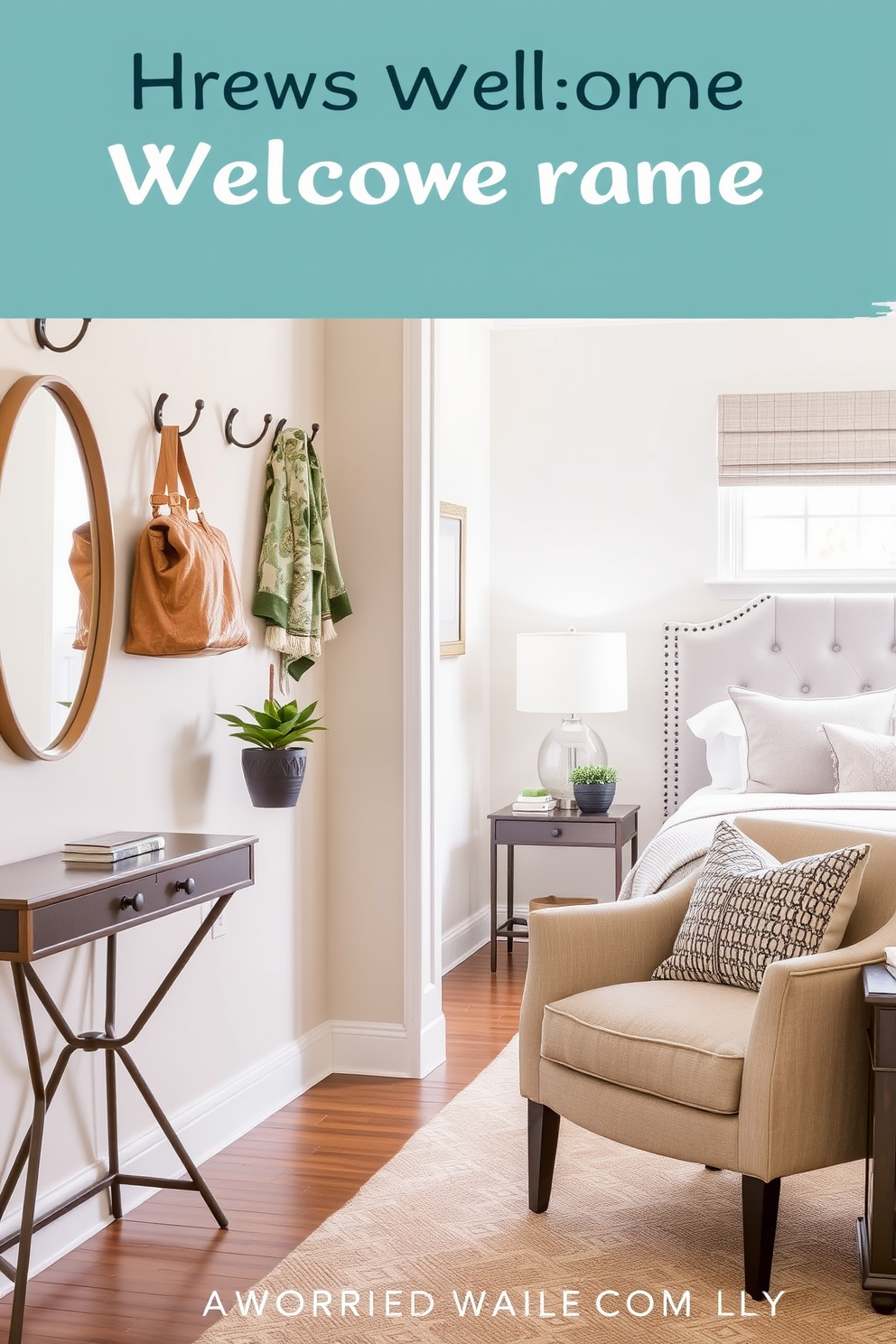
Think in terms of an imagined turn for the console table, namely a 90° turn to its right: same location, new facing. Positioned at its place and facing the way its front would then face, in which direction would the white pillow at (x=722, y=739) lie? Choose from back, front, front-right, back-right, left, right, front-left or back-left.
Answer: back

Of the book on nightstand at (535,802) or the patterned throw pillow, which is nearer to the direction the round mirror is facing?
the patterned throw pillow

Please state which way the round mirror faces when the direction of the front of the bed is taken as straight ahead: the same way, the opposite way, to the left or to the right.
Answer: to the left

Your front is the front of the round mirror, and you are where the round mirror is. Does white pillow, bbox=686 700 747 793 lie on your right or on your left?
on your left

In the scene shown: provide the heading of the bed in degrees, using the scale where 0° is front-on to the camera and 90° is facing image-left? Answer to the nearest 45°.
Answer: approximately 0°

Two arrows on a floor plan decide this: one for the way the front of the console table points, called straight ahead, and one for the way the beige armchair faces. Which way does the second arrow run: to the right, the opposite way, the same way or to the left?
to the right

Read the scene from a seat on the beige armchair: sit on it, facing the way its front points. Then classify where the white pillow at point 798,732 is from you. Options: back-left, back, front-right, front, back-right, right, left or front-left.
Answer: back-right

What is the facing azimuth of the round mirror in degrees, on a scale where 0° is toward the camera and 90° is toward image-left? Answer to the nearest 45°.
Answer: approximately 315°

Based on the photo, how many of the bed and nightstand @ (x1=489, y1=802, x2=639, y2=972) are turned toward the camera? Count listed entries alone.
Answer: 2
